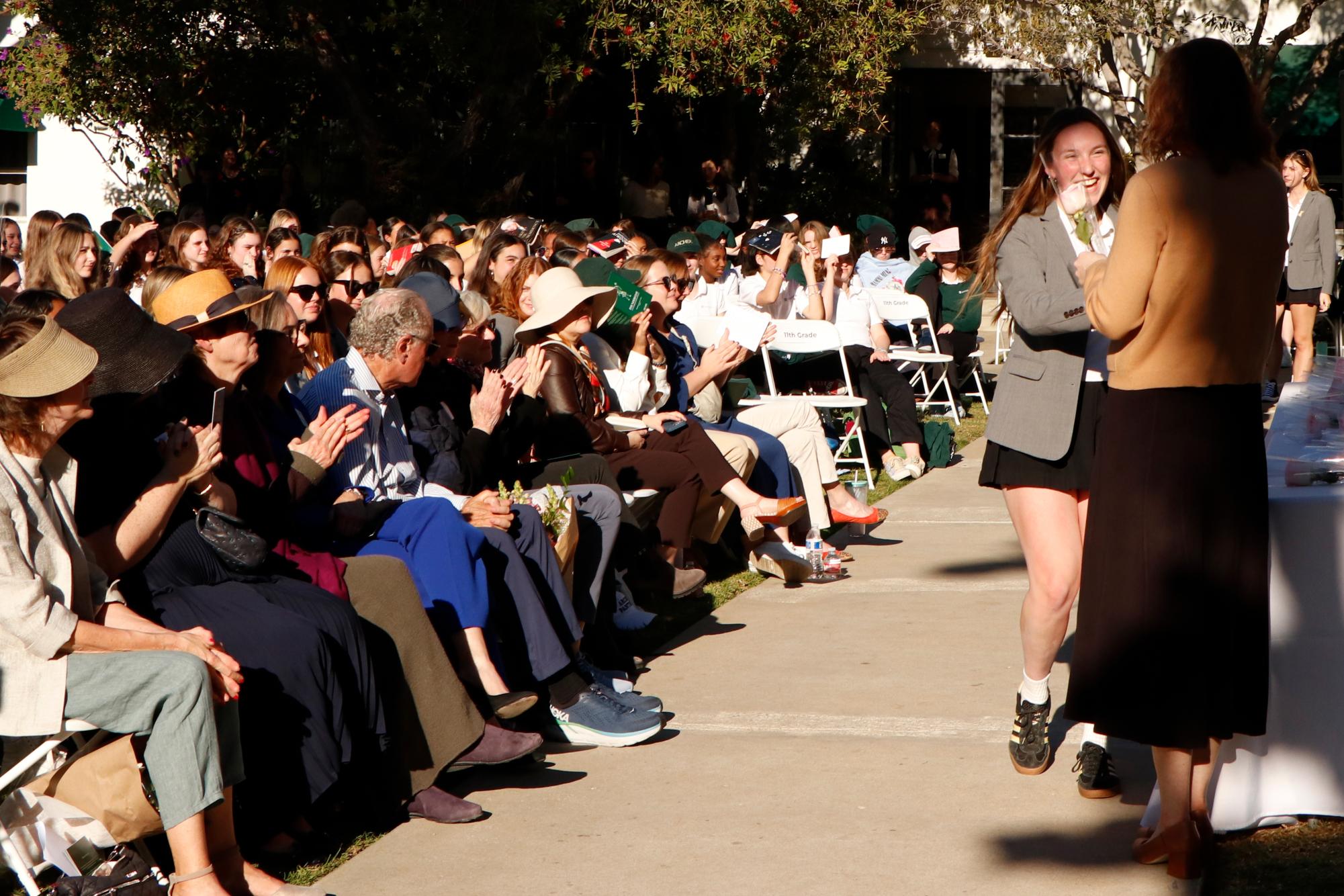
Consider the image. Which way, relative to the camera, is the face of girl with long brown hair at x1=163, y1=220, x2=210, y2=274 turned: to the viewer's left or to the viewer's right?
to the viewer's right

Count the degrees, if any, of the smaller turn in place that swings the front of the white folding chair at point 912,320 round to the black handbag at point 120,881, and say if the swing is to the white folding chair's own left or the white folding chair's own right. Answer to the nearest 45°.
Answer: approximately 45° to the white folding chair's own right

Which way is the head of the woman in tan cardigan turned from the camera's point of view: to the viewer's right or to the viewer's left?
to the viewer's left

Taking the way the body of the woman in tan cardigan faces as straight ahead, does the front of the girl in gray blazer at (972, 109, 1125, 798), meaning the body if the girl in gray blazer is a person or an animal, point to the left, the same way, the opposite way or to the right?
the opposite way

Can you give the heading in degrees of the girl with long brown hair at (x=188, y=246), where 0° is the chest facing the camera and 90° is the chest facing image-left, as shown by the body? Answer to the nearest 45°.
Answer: approximately 315°

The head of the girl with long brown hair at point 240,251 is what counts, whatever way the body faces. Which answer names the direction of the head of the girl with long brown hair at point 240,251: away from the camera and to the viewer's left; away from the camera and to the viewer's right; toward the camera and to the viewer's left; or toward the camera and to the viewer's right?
toward the camera and to the viewer's right
